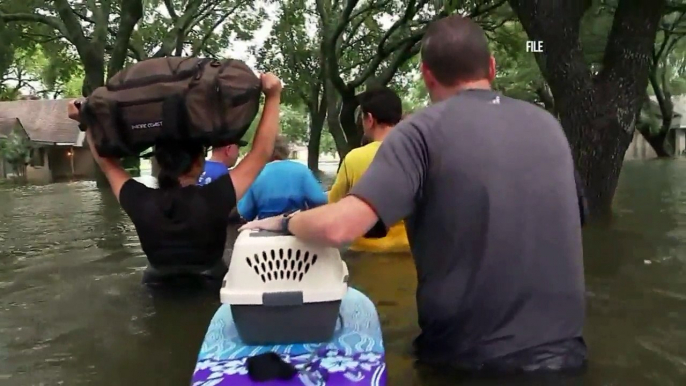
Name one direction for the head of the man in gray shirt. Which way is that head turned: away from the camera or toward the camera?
away from the camera

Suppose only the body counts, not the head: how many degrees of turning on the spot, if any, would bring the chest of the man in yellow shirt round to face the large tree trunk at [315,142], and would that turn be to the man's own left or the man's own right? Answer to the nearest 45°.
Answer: approximately 45° to the man's own right

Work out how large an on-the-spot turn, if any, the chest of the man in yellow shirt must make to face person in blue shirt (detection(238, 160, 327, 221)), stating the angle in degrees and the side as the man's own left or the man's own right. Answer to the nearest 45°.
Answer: approximately 90° to the man's own left

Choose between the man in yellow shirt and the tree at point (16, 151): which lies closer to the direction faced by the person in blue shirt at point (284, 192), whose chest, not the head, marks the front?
the tree

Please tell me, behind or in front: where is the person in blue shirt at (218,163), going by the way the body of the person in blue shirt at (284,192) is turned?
in front

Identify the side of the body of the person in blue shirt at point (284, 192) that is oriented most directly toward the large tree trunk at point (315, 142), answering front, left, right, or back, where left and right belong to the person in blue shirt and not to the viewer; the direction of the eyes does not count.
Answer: front

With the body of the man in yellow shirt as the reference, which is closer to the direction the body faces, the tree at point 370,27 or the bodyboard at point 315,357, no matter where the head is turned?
the tree

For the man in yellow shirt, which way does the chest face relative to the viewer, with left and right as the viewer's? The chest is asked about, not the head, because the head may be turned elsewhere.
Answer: facing away from the viewer and to the left of the viewer

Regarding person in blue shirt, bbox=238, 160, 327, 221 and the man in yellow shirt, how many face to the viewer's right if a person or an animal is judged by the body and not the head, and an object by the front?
0

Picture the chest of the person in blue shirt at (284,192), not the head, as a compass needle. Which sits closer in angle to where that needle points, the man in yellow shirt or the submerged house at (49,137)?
the submerged house

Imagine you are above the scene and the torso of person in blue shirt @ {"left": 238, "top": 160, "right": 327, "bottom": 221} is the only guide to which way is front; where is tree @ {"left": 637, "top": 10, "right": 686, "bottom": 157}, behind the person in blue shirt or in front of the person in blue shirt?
in front

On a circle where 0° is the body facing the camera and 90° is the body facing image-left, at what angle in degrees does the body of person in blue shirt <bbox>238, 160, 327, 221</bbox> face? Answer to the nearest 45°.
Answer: approximately 180°

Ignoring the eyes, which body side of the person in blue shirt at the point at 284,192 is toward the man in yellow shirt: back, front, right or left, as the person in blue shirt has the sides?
right
